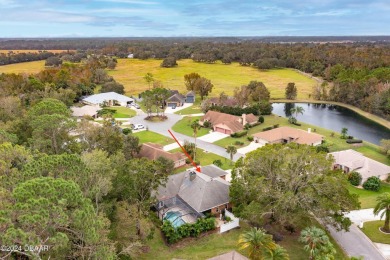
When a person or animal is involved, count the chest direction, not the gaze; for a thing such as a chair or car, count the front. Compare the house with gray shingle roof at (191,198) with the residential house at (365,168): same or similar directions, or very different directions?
very different directions

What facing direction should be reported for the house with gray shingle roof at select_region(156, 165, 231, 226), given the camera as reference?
facing away from the viewer and to the right of the viewer

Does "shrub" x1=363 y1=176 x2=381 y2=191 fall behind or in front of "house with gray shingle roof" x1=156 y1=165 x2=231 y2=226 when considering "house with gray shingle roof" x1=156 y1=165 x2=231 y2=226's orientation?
in front

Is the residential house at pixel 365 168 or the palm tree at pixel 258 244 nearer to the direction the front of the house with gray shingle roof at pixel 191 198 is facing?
the residential house

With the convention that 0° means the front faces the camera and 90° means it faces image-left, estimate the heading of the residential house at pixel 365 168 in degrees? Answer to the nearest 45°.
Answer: approximately 45°

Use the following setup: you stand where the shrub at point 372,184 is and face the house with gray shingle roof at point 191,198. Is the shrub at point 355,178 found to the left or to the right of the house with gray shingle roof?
right

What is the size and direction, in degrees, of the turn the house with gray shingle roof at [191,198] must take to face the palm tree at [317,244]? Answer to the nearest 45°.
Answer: approximately 90° to its right

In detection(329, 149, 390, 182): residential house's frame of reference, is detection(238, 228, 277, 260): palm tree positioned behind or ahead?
ahead
